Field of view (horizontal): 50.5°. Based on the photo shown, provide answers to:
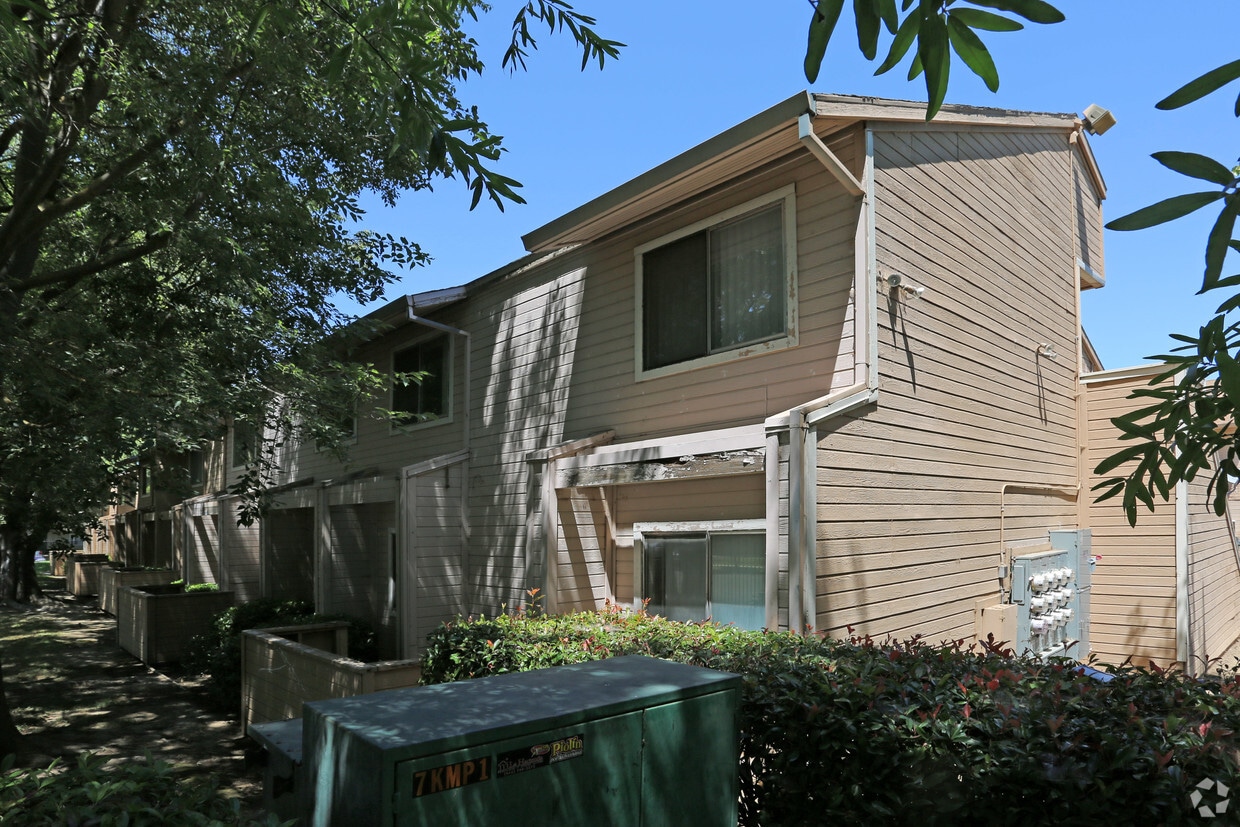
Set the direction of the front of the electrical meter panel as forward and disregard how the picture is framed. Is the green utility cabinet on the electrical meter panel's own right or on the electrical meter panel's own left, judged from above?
on the electrical meter panel's own right

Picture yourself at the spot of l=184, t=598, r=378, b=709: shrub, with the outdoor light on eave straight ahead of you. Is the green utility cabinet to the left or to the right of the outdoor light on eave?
right

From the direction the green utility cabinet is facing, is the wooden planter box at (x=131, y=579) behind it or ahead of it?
behind

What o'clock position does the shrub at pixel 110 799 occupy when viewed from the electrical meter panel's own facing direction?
The shrub is roughly at 2 o'clock from the electrical meter panel.
